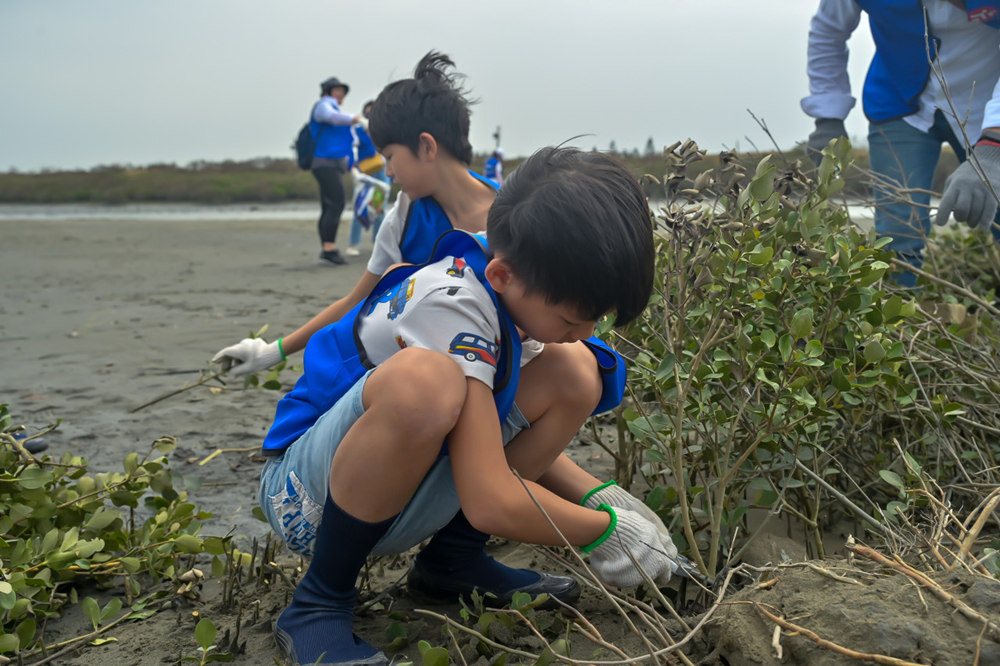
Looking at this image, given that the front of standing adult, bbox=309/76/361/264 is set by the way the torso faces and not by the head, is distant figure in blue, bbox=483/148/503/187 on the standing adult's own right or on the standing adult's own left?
on the standing adult's own left

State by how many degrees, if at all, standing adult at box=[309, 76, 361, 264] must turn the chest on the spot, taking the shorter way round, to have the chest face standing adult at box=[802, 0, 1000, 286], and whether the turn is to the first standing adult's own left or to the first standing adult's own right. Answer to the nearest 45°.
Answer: approximately 90° to the first standing adult's own right

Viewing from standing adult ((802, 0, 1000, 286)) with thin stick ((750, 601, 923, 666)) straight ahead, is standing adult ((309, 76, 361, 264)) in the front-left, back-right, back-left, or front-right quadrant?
back-right

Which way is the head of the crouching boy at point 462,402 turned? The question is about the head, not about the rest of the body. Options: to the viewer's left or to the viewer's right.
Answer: to the viewer's right

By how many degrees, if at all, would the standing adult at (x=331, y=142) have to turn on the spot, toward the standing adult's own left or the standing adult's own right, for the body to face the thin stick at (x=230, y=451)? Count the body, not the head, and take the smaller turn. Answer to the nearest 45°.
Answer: approximately 90° to the standing adult's own right

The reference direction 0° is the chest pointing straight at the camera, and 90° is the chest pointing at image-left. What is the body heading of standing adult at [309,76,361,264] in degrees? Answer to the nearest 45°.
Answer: approximately 270°

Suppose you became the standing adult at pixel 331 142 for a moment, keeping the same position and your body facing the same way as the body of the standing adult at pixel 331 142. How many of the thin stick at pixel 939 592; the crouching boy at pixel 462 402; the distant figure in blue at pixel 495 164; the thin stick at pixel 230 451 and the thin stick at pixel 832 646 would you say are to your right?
4

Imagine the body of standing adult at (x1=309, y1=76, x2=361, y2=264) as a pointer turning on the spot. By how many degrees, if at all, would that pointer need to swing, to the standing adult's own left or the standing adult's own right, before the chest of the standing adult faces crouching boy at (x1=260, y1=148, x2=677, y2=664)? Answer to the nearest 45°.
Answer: approximately 90° to the standing adult's own right

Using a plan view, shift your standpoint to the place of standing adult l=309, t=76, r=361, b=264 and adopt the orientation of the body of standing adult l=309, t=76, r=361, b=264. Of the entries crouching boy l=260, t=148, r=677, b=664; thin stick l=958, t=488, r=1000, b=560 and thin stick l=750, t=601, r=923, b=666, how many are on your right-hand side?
3

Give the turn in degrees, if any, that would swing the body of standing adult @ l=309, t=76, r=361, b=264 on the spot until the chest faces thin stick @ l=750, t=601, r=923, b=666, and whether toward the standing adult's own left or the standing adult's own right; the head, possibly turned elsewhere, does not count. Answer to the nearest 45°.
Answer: approximately 90° to the standing adult's own right

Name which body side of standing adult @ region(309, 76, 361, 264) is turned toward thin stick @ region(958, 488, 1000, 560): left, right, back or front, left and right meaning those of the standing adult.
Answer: right
